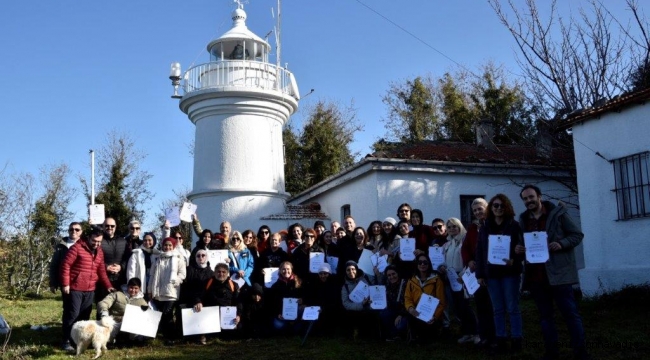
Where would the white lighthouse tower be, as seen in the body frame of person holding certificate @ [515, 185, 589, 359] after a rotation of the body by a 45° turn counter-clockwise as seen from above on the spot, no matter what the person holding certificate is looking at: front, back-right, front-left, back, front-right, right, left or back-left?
back-right

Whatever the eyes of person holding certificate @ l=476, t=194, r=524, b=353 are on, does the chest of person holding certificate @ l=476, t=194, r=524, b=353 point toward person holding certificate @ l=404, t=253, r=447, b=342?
no

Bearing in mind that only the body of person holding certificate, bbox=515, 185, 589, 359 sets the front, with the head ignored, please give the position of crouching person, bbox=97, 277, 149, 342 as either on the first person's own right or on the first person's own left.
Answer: on the first person's own right

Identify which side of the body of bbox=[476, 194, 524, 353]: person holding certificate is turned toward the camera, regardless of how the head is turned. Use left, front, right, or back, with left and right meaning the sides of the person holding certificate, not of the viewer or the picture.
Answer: front

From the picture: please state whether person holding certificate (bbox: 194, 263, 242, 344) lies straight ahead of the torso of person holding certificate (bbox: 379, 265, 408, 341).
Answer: no

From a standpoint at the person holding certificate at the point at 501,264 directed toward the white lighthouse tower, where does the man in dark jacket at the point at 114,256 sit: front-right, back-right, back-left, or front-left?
front-left

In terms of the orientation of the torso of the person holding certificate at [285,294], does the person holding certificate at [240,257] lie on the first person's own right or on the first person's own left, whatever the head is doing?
on the first person's own right

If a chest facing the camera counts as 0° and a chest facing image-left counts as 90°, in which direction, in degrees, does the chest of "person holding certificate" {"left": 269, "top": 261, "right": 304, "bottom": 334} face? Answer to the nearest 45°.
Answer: approximately 0°

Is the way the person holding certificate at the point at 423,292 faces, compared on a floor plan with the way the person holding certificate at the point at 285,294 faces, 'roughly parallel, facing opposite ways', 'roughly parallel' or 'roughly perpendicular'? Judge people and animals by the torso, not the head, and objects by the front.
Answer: roughly parallel

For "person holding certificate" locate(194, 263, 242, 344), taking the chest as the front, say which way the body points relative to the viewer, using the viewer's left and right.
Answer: facing the viewer

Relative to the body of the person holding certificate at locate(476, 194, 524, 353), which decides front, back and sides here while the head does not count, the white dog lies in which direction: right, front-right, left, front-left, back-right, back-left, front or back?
right

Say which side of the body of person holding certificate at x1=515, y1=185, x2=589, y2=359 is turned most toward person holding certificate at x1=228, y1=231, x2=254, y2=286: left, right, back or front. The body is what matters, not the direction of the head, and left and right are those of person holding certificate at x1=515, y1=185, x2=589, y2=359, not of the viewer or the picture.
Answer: right

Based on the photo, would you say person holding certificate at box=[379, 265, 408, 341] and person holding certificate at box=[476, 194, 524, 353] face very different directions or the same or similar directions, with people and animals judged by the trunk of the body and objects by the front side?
same or similar directions

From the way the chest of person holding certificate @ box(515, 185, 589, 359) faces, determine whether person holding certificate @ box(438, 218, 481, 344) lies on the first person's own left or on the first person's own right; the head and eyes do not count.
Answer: on the first person's own right

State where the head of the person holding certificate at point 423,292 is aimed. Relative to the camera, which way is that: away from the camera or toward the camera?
toward the camera

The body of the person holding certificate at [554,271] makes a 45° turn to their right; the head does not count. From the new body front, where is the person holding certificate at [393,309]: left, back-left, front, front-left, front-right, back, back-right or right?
front-right

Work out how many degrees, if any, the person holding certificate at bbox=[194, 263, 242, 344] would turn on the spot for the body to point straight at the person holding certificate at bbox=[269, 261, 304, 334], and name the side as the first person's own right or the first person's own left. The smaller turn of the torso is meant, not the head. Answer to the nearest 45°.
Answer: approximately 90° to the first person's own left

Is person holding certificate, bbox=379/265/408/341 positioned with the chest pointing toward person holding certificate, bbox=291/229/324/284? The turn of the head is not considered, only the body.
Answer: no

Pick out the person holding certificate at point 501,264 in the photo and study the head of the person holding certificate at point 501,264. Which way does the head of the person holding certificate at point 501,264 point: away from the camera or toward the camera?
toward the camera
